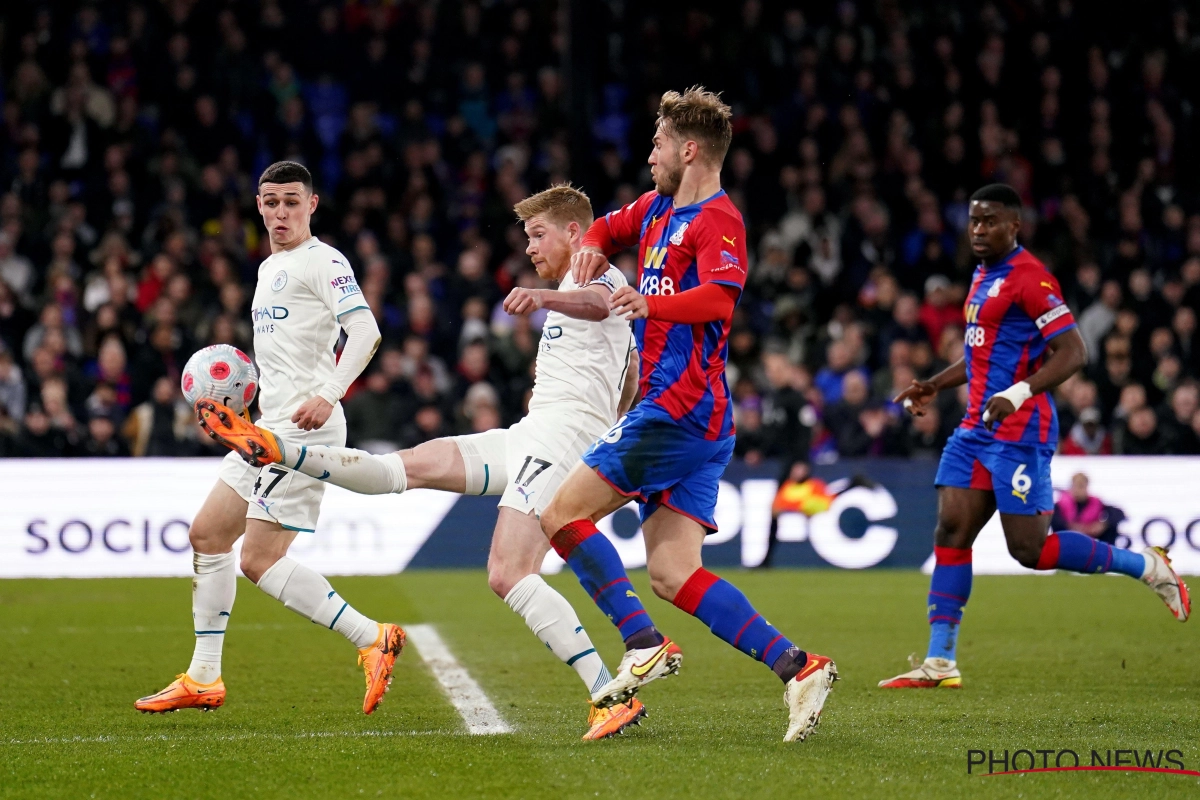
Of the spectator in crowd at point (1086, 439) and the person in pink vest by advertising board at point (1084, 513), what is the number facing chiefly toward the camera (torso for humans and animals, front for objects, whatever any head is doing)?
2

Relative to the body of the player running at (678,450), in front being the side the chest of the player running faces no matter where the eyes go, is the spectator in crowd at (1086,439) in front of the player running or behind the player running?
behind

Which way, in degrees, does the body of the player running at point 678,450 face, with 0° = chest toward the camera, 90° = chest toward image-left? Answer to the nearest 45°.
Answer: approximately 45°

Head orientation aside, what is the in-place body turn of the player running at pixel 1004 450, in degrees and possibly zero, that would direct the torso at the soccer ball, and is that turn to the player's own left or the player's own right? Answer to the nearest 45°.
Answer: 0° — they already face it

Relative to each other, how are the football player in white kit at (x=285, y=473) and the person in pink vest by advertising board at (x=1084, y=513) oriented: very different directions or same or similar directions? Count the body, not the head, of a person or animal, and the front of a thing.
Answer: same or similar directions

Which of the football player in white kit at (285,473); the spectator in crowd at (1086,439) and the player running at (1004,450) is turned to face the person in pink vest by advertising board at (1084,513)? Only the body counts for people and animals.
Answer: the spectator in crowd at (1086,439)

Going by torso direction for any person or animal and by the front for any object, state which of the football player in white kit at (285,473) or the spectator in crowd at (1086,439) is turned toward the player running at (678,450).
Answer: the spectator in crowd

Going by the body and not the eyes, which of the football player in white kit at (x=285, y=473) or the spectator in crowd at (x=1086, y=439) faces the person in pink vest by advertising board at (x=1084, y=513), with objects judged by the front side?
the spectator in crowd at (x=1086, y=439)

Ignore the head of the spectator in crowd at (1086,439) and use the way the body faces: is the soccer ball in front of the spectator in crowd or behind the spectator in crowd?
in front

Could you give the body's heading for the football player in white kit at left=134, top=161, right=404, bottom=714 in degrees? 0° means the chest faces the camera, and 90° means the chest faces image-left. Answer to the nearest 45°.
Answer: approximately 45°

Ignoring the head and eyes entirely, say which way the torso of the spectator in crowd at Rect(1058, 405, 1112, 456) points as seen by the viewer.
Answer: toward the camera

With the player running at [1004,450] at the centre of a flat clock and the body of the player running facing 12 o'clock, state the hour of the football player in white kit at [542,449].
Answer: The football player in white kit is roughly at 12 o'clock from the player running.

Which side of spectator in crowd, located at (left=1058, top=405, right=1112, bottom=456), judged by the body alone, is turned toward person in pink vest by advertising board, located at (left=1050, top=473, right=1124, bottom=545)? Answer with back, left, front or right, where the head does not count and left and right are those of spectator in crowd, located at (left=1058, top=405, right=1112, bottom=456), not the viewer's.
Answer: front

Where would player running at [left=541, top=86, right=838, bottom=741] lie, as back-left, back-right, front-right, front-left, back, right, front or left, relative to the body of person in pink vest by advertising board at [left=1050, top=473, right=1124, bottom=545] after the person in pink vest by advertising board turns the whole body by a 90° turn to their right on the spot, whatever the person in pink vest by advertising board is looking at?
left

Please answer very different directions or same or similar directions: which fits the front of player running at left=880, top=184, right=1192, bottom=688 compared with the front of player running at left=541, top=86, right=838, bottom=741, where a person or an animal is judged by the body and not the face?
same or similar directions

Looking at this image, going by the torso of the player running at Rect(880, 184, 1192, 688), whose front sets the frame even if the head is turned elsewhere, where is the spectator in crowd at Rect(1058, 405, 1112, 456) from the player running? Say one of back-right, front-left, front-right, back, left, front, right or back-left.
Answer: back-right

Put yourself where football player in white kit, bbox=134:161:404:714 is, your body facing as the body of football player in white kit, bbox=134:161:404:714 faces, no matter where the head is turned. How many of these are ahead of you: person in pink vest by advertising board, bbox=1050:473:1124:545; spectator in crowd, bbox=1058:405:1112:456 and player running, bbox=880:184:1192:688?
0

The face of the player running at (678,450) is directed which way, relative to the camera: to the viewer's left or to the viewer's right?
to the viewer's left

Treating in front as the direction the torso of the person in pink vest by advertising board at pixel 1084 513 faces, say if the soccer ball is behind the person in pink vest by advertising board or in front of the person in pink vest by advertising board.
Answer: in front
